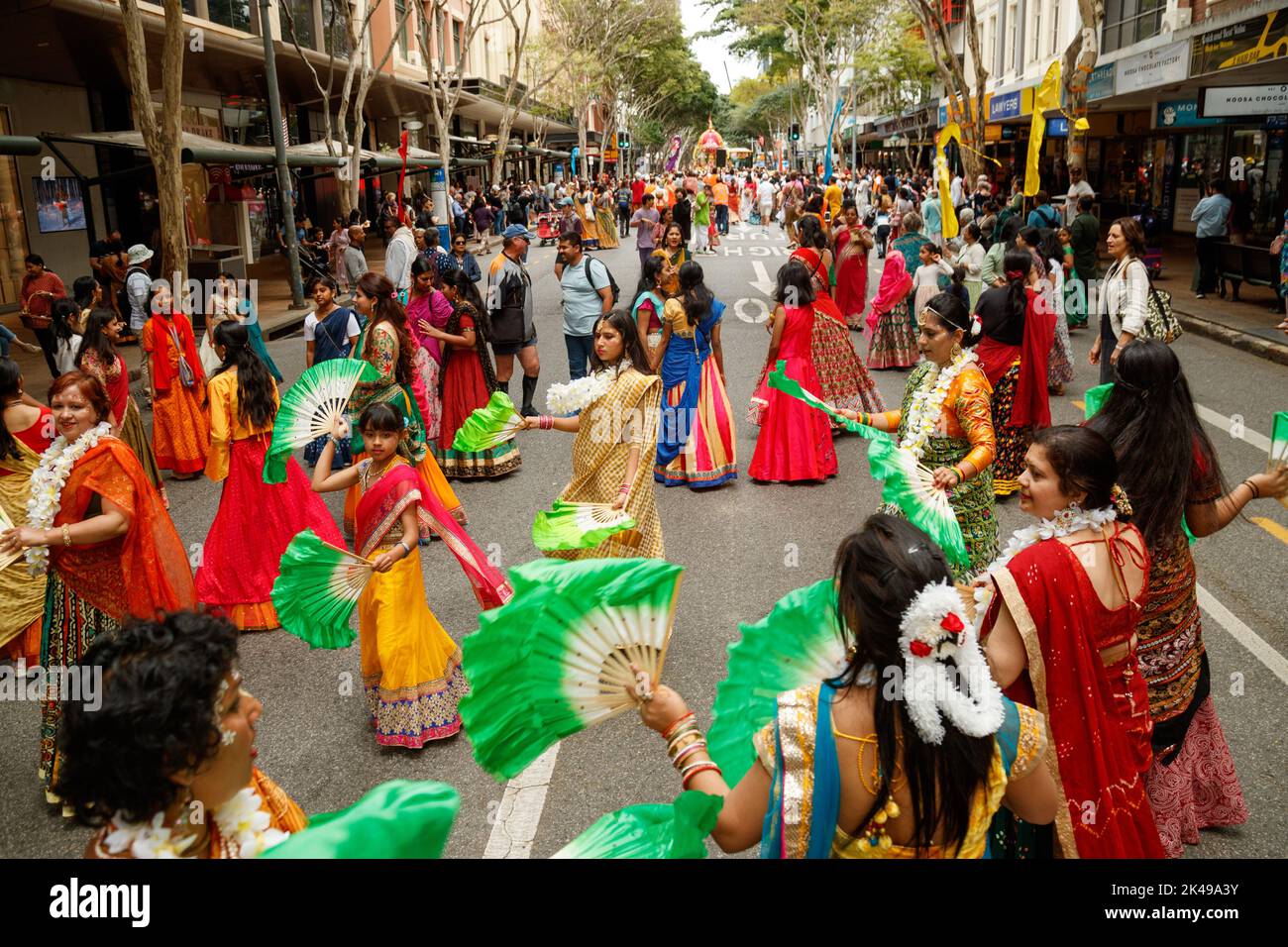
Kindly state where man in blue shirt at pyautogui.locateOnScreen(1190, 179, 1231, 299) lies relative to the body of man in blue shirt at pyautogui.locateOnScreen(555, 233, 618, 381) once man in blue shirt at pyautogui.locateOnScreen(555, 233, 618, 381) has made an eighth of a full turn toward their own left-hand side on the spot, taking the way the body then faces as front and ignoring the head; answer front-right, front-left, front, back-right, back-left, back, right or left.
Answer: back-left

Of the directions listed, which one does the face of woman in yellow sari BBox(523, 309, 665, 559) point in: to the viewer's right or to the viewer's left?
to the viewer's left

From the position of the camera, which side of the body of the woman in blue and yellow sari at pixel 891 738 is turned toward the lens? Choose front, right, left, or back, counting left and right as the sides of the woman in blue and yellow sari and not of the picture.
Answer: back

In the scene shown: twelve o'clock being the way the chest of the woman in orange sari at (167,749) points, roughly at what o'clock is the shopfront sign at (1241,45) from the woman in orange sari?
The shopfront sign is roughly at 11 o'clock from the woman in orange sari.

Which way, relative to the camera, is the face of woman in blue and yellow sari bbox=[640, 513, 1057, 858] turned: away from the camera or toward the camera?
away from the camera

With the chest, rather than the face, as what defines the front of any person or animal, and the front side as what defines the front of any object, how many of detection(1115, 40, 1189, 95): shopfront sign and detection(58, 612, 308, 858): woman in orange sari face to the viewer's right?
1

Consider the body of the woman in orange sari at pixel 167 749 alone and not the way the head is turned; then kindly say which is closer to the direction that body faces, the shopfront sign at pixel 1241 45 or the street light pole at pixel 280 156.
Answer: the shopfront sign

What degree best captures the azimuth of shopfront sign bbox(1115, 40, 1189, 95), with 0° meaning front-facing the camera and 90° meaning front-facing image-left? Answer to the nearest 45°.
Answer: approximately 45°

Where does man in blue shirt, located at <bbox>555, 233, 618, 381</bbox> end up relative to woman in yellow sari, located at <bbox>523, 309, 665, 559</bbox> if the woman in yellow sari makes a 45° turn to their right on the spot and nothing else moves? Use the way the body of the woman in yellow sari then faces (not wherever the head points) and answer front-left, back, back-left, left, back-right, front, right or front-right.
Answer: right

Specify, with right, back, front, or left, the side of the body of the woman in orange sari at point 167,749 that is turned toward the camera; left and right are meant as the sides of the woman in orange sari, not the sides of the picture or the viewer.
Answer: right

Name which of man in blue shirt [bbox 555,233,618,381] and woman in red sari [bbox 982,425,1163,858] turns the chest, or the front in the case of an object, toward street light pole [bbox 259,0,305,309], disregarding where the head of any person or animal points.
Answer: the woman in red sari

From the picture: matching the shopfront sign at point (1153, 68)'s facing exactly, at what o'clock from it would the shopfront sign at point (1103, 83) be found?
the shopfront sign at point (1103, 83) is roughly at 4 o'clock from the shopfront sign at point (1153, 68).

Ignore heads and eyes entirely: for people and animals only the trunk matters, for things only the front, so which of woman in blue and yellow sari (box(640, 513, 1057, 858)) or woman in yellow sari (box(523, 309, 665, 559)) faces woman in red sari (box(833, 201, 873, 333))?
woman in blue and yellow sari (box(640, 513, 1057, 858))

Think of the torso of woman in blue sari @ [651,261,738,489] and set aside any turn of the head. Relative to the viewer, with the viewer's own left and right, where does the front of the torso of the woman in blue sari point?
facing away from the viewer

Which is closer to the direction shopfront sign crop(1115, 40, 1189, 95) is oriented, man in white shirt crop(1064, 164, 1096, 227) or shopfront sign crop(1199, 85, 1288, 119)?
the man in white shirt

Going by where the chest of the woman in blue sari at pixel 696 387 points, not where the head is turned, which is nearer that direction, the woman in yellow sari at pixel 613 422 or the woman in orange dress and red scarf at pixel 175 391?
the woman in orange dress and red scarf

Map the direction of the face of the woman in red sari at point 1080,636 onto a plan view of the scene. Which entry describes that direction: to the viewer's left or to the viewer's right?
to the viewer's left

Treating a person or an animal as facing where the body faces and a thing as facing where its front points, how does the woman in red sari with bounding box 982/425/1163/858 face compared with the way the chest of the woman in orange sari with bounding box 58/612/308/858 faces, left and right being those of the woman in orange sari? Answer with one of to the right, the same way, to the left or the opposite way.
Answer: to the left

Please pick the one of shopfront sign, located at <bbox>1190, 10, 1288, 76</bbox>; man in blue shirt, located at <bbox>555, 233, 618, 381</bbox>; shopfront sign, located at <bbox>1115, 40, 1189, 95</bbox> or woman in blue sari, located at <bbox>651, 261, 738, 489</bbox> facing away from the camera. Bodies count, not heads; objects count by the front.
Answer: the woman in blue sari
